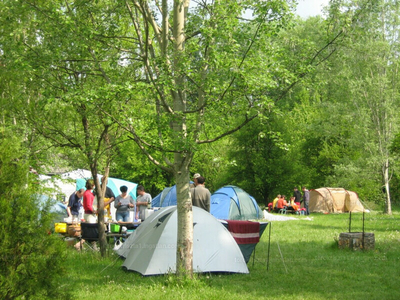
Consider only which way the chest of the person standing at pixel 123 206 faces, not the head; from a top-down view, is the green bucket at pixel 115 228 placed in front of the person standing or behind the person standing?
in front

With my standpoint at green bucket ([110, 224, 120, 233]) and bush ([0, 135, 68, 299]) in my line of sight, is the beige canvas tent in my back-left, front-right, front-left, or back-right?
back-left

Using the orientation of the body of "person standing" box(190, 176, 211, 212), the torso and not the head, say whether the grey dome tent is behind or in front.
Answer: behind

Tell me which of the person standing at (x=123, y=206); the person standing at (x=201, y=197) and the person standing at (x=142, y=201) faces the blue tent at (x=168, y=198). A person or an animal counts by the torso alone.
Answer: the person standing at (x=201, y=197)

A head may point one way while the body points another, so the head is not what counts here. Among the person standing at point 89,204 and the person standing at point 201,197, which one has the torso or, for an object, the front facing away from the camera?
the person standing at point 201,197

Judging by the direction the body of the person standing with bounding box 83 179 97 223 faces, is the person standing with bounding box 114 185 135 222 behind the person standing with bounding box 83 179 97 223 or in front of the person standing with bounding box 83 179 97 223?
in front

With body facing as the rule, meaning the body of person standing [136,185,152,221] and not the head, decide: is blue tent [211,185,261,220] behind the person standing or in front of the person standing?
behind

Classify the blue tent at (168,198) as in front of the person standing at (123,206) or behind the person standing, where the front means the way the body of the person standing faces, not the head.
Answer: behind

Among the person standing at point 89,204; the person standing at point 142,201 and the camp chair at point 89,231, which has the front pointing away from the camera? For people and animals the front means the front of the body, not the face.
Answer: the camp chair

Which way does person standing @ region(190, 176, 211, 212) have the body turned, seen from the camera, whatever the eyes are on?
away from the camera

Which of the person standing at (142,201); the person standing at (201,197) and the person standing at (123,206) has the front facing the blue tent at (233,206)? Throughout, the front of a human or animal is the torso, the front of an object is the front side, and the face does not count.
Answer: the person standing at (201,197)
